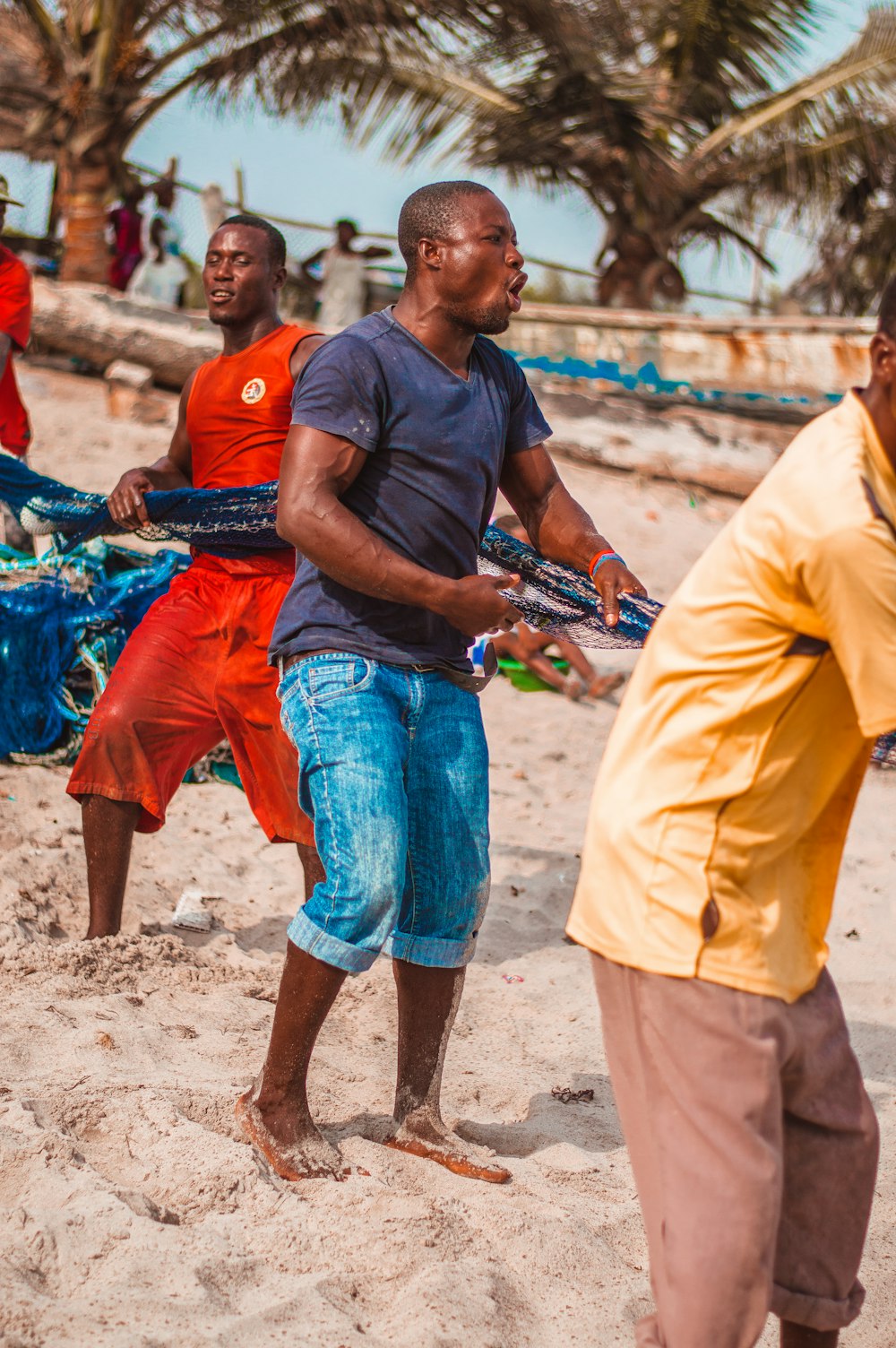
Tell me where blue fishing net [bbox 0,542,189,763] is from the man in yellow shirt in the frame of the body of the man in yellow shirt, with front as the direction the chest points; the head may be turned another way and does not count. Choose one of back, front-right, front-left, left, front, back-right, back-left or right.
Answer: back-left

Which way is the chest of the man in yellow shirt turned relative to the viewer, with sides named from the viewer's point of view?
facing to the right of the viewer

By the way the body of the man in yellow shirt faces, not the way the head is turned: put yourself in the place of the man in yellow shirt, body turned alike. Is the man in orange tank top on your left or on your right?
on your left

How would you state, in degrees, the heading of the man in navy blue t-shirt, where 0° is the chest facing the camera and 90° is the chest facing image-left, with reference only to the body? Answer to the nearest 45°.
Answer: approximately 315°
